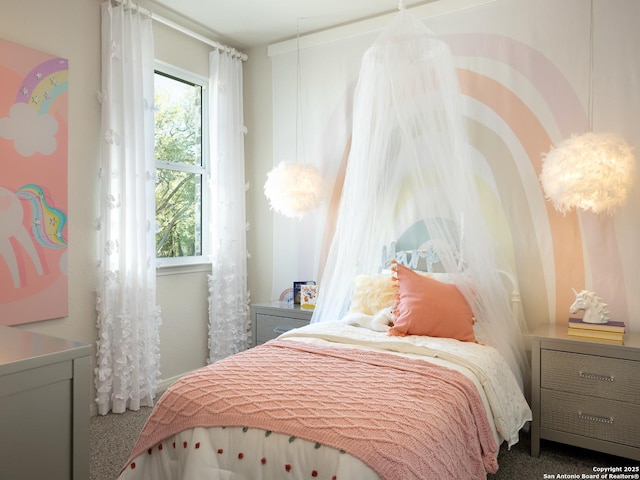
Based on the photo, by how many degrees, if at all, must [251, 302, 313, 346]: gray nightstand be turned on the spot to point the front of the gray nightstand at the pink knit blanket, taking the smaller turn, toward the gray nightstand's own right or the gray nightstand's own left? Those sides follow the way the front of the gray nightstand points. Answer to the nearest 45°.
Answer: approximately 45° to the gray nightstand's own left

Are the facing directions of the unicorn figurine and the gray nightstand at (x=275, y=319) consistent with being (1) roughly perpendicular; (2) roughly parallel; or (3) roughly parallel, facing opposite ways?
roughly perpendicular

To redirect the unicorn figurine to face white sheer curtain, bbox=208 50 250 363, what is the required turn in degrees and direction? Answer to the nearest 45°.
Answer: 0° — it already faces it

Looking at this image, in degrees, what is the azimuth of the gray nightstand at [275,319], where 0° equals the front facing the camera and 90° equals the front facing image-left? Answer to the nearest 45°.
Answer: approximately 45°

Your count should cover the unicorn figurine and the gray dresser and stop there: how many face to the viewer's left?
1

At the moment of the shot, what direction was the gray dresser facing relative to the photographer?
facing away from the viewer and to the right of the viewer

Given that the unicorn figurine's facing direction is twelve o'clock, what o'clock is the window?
The window is roughly at 12 o'clock from the unicorn figurine.

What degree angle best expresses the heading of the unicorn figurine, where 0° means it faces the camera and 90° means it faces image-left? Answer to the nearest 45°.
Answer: approximately 90°

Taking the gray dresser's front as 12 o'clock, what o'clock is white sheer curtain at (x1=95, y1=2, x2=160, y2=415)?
The white sheer curtain is roughly at 11 o'clock from the gray dresser.
